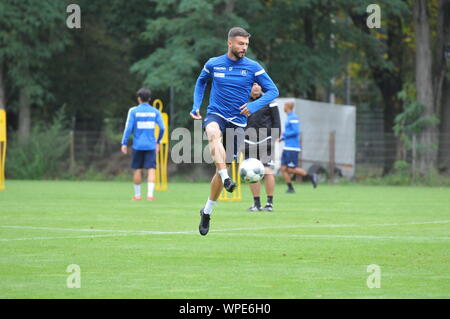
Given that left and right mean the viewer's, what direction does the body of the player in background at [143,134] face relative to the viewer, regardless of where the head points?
facing away from the viewer

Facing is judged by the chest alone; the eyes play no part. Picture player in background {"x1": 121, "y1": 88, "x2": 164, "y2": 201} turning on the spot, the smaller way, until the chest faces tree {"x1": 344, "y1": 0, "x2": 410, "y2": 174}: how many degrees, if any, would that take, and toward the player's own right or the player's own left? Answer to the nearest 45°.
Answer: approximately 45° to the player's own right

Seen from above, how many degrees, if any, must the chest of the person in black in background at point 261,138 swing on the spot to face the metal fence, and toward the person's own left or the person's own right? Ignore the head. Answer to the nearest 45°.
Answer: approximately 135° to the person's own right

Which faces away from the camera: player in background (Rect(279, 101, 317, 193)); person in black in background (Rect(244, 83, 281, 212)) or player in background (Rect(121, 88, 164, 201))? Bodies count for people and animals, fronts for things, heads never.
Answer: player in background (Rect(121, 88, 164, 201))

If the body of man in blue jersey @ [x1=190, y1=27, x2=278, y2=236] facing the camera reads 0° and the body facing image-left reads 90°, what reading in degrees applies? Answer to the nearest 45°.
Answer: approximately 0°

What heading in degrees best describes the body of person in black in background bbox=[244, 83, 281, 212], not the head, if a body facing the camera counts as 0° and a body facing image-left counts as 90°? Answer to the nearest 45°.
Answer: approximately 45°

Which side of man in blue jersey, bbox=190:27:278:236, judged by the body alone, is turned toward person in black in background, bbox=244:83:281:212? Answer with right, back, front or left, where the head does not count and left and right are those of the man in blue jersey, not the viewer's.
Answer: back

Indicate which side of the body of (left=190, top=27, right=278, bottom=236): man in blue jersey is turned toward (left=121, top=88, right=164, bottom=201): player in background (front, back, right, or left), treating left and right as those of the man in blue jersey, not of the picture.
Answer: back

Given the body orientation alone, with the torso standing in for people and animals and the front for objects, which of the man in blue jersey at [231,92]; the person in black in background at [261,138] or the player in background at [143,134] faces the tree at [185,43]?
the player in background at [143,134]

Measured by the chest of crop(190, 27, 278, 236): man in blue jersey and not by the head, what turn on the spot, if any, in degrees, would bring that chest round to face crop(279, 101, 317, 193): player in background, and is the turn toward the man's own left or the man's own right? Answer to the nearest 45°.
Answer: approximately 180°

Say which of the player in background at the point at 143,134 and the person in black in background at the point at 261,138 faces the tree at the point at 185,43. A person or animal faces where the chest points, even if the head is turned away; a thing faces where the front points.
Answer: the player in background at the point at 143,134

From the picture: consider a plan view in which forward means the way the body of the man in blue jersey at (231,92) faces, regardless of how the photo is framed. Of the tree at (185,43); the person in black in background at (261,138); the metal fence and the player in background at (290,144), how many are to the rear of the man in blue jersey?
4

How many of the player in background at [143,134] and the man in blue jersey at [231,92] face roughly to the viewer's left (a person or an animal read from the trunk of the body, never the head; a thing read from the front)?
0

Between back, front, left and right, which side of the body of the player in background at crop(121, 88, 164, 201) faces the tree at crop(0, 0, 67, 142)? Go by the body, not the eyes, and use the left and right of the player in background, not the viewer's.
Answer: front
